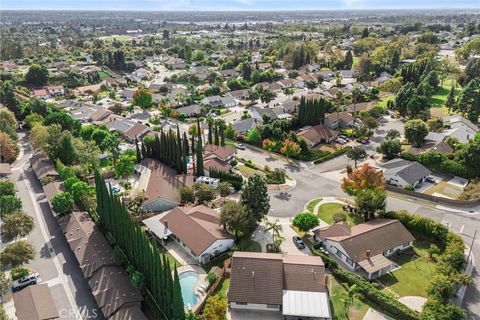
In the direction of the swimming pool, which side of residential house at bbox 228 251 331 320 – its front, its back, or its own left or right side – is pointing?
left

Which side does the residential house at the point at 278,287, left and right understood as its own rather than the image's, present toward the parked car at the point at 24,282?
left

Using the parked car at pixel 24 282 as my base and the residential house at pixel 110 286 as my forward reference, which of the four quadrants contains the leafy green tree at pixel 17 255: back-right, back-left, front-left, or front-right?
back-left

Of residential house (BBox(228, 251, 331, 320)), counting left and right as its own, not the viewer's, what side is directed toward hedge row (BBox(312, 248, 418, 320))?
right

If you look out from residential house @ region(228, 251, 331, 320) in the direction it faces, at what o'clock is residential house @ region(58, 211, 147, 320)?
residential house @ region(58, 211, 147, 320) is roughly at 9 o'clock from residential house @ region(228, 251, 331, 320).

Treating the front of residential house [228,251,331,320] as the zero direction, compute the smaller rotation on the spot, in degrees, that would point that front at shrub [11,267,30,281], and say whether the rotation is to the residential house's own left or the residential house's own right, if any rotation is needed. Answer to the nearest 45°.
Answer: approximately 90° to the residential house's own left

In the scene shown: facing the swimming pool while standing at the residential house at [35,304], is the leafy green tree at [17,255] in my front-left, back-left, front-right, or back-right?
back-left

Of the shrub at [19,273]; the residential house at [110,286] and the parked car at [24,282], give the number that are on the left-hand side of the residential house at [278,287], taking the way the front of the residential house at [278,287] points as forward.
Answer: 3

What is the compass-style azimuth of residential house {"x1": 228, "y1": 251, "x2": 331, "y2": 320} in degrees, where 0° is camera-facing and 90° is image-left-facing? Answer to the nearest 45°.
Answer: approximately 180°
